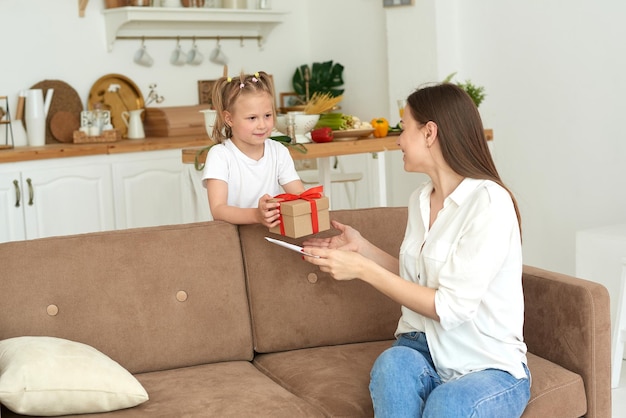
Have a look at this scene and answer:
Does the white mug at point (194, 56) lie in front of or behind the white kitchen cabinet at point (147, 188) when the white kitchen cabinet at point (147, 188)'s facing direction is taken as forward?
behind

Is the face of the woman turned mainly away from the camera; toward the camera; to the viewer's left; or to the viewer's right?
to the viewer's left

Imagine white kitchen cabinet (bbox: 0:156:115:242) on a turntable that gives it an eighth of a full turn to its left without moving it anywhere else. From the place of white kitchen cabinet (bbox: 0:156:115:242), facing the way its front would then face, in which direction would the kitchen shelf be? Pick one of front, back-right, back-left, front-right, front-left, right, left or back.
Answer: left

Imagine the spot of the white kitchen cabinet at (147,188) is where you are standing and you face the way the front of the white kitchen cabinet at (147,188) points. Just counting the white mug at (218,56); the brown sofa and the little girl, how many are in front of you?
2

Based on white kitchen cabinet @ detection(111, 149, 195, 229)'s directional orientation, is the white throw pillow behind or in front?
in front

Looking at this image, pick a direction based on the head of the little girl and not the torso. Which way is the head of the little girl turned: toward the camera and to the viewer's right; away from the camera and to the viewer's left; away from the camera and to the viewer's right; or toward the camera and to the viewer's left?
toward the camera and to the viewer's right

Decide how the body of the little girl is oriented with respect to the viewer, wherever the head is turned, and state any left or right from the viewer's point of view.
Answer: facing the viewer and to the right of the viewer

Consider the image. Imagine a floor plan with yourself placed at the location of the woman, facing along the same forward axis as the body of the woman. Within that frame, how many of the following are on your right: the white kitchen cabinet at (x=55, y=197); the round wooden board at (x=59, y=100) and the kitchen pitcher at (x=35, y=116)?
3

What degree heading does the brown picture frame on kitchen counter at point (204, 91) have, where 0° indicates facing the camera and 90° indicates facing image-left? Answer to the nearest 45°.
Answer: approximately 0°

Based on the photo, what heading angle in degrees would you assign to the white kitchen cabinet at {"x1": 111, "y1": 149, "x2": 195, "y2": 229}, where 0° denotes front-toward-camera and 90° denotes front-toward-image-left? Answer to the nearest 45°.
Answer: approximately 0°

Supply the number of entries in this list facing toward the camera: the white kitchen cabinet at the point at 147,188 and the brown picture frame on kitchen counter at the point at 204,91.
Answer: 2
